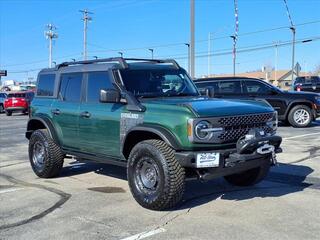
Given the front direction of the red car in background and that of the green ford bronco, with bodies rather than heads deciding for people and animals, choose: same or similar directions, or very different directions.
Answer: very different directions

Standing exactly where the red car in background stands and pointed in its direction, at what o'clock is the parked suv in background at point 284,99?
The parked suv in background is roughly at 5 o'clock from the red car in background.

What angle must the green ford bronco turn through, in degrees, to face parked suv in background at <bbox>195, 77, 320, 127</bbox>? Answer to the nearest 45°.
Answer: approximately 90° to its left

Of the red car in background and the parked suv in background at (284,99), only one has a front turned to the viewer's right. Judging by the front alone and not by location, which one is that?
the parked suv in background

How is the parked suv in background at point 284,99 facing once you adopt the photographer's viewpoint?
facing to the right of the viewer

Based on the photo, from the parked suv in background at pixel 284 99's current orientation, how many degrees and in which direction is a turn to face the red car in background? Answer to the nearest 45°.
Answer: approximately 135° to its left

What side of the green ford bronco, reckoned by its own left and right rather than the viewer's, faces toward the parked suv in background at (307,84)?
left

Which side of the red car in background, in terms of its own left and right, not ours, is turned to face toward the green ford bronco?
back
